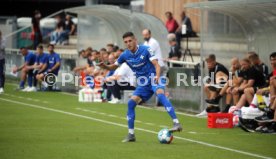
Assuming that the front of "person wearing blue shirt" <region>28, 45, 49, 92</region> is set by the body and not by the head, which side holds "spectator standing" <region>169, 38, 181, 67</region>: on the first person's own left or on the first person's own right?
on the first person's own left

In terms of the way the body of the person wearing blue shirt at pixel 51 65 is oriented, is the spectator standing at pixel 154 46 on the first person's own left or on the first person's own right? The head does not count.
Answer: on the first person's own left

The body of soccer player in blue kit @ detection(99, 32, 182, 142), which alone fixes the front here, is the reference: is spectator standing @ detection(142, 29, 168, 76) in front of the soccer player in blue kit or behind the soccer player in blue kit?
behind

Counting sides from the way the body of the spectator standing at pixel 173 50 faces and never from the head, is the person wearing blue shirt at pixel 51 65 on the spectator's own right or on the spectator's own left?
on the spectator's own right

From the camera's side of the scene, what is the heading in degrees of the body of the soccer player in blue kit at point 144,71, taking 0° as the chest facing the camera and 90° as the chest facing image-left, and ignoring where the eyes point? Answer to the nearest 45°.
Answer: approximately 45°
